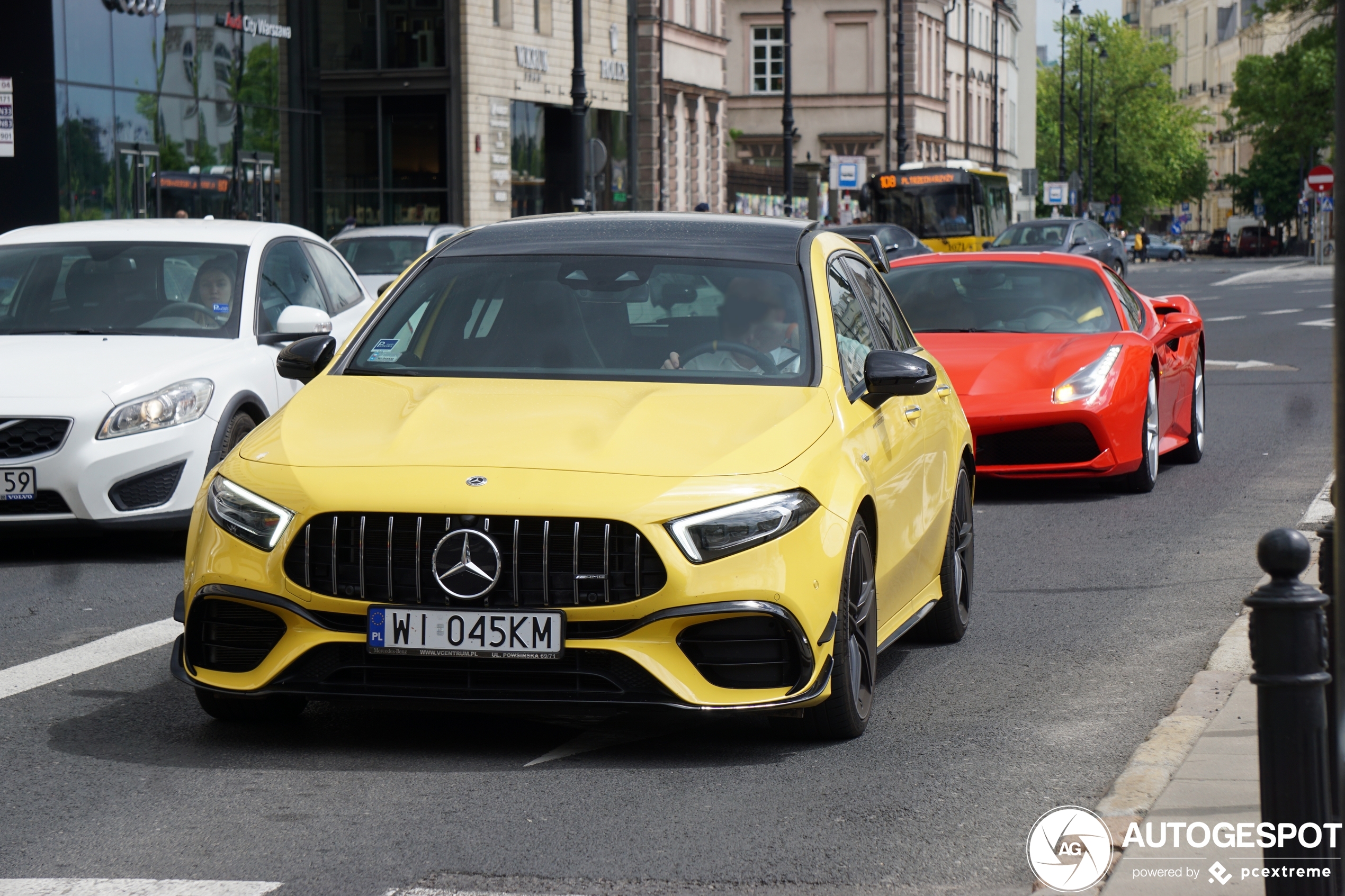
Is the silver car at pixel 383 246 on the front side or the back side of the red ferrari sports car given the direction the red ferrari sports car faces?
on the back side

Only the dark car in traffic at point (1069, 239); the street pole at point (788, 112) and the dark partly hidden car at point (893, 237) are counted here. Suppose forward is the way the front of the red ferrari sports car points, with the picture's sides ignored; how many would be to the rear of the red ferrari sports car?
3

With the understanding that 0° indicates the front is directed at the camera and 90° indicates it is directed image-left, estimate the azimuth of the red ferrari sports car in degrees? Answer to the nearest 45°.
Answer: approximately 0°

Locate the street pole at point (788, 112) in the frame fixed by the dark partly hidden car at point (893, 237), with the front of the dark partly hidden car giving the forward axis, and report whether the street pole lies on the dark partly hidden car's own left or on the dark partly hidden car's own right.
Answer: on the dark partly hidden car's own right

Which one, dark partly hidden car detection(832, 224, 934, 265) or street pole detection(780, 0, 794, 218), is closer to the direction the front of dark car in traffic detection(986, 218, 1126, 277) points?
the dark partly hidden car

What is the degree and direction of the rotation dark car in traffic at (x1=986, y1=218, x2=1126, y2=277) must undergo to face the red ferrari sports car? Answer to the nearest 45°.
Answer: approximately 45° to its left

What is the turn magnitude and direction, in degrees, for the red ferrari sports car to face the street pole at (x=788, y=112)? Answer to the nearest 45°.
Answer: approximately 180°

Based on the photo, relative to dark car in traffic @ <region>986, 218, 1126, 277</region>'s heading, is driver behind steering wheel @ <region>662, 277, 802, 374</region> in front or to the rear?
in front

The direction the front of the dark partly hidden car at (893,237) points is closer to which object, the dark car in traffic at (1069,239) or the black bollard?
the black bollard
